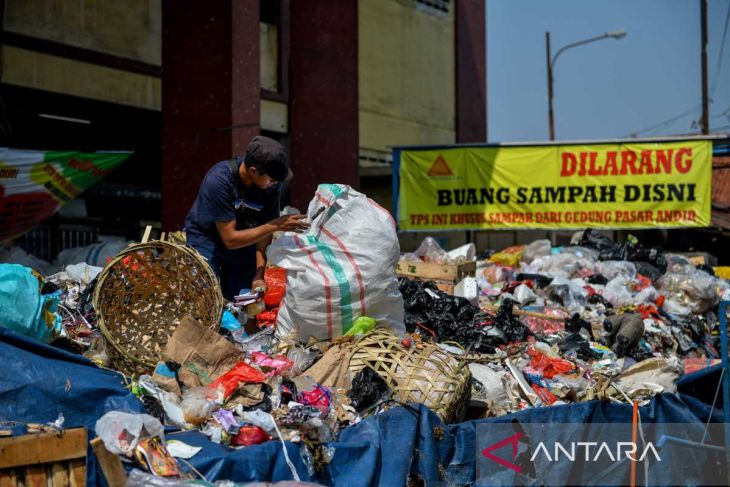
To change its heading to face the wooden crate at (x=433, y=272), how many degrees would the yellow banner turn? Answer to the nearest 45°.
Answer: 0° — it already faces it

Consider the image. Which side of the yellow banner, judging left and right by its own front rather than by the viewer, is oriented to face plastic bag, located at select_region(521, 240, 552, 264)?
front

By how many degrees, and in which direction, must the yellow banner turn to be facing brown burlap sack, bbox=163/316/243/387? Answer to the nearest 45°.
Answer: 0° — it already faces it

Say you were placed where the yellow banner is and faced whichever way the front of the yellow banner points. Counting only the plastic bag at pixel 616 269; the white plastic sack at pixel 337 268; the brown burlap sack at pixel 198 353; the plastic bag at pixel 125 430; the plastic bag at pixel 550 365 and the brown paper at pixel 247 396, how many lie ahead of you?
6

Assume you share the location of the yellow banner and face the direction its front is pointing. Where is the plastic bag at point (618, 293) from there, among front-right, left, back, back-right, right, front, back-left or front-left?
front

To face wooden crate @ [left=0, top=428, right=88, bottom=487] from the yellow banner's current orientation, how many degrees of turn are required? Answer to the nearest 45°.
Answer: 0° — it already faces it

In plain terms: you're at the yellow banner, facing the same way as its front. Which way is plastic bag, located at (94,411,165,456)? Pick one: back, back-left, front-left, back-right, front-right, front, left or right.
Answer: front

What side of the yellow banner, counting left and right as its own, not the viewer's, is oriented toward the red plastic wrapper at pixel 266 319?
front

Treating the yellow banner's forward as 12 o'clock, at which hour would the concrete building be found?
The concrete building is roughly at 2 o'clock from the yellow banner.

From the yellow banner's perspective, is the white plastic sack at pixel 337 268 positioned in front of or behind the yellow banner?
in front

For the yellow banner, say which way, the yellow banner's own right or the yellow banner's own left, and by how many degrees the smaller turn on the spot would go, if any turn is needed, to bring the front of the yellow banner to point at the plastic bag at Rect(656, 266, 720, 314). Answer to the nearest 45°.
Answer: approximately 45° to the yellow banner's own left

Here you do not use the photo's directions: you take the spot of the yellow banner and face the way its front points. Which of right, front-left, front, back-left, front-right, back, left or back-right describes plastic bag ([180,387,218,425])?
front

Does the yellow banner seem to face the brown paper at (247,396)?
yes

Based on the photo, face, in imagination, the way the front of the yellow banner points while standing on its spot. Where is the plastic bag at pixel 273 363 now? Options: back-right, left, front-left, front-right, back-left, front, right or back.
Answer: front

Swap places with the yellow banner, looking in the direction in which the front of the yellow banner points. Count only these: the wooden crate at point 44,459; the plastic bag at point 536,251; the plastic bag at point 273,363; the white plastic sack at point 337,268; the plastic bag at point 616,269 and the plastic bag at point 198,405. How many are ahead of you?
6

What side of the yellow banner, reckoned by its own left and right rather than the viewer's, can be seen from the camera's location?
front

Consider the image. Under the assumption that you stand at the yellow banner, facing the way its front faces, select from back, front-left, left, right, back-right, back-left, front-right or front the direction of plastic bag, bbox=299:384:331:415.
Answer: front

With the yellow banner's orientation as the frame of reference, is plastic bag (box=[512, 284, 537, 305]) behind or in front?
in front
